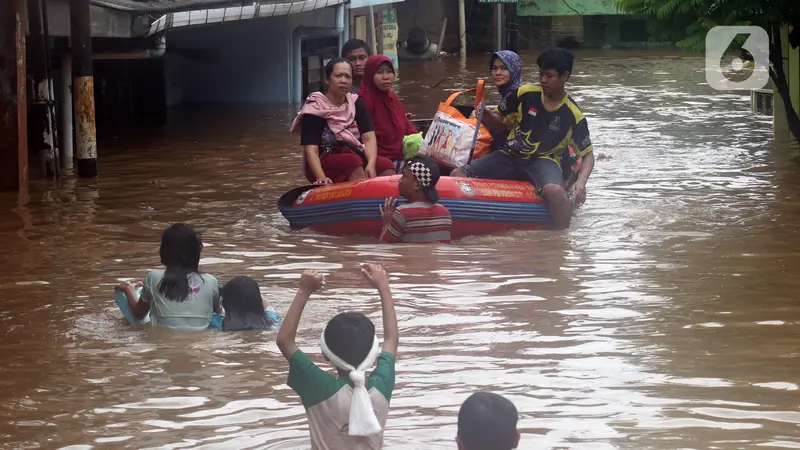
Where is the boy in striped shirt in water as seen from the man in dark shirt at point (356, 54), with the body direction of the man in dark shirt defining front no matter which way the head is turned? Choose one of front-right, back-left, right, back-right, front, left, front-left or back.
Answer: front

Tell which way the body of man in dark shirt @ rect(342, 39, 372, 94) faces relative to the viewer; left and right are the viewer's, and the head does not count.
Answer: facing the viewer

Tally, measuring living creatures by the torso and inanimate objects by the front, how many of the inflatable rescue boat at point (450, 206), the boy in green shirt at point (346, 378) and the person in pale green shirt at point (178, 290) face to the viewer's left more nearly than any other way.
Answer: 1

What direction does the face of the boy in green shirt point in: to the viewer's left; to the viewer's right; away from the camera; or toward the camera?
away from the camera

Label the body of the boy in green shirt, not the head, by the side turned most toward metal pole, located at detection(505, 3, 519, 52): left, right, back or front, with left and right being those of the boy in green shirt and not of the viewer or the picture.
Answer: front

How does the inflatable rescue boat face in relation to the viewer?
to the viewer's left

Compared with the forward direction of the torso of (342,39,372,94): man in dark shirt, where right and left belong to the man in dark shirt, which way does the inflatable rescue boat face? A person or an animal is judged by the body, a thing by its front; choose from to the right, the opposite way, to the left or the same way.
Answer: to the right

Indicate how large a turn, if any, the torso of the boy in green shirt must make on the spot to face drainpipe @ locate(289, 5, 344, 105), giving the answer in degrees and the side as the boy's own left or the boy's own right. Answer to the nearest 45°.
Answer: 0° — they already face it

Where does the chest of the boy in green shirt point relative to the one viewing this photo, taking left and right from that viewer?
facing away from the viewer

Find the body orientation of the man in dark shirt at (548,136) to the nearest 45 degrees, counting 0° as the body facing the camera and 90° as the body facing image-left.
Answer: approximately 45°

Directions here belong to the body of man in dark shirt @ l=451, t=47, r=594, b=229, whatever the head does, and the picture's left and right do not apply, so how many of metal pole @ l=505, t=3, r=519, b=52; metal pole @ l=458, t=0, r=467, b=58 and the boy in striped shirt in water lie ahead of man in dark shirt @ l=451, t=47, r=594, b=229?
1

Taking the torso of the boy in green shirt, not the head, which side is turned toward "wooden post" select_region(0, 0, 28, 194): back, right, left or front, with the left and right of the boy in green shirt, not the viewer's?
front

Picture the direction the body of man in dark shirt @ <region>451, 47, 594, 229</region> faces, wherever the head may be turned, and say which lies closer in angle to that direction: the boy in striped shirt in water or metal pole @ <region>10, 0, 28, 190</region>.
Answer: the boy in striped shirt in water
